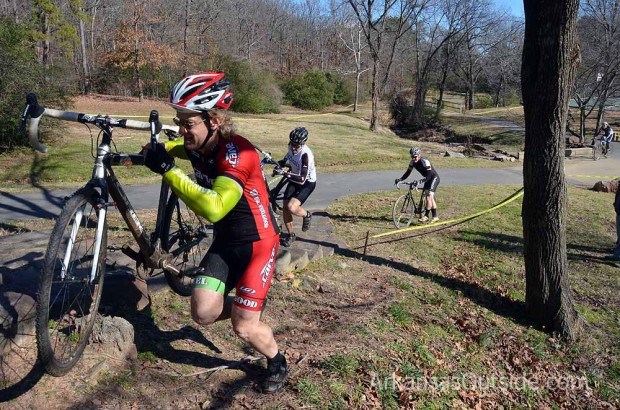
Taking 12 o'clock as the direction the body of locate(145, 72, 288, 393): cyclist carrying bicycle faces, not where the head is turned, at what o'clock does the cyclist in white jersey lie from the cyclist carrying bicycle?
The cyclist in white jersey is roughly at 5 o'clock from the cyclist carrying bicycle.

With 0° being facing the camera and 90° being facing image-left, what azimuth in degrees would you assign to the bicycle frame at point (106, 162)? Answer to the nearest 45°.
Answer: approximately 45°

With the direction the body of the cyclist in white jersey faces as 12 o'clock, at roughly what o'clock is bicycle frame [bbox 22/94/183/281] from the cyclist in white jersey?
The bicycle frame is roughly at 11 o'clock from the cyclist in white jersey.

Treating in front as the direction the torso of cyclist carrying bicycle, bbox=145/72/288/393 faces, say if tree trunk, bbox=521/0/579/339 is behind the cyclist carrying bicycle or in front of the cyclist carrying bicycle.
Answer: behind

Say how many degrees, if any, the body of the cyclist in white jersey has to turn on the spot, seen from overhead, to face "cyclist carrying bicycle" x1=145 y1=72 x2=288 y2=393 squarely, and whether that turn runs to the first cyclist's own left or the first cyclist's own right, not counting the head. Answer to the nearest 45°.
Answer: approximately 45° to the first cyclist's own left

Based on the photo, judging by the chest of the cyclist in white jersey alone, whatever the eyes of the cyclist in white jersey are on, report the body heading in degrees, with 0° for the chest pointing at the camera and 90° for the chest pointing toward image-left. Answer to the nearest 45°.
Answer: approximately 45°

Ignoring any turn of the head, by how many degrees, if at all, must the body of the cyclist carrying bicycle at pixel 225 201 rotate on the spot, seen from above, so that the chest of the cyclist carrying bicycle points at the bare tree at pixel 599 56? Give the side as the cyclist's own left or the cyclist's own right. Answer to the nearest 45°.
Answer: approximately 180°

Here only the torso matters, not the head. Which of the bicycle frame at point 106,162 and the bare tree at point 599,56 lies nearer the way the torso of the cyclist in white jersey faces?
the bicycle frame

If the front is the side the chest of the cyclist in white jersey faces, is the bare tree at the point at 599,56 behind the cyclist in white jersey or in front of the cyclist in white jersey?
behind

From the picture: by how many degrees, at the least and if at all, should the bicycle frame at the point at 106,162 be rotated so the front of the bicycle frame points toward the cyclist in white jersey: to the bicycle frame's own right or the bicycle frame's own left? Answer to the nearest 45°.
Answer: approximately 180°

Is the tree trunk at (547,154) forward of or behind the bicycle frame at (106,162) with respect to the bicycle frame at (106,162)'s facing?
behind
